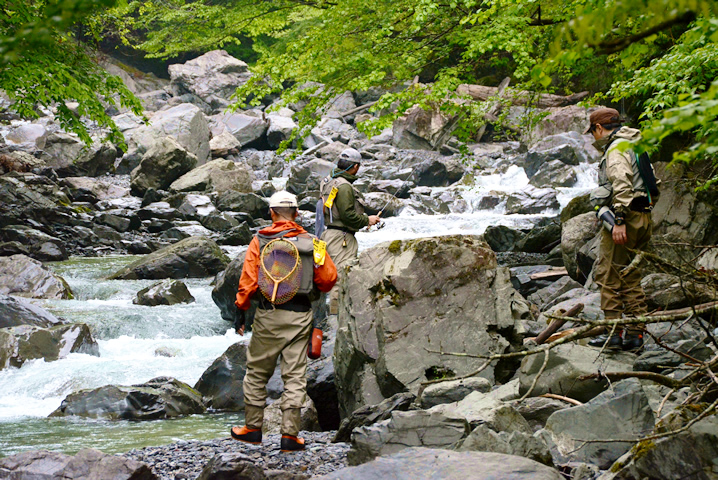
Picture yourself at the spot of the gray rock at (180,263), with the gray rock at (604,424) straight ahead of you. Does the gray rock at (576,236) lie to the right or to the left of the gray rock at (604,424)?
left

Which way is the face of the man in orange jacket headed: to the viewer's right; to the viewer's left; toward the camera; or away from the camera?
away from the camera

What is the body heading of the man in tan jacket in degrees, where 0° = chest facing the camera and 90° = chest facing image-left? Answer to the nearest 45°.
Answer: approximately 90°

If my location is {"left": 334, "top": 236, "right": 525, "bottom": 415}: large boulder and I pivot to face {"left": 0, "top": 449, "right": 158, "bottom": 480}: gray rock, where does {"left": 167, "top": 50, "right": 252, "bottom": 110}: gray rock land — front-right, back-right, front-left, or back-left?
back-right

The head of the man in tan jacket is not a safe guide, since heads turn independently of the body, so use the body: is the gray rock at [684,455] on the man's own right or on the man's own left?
on the man's own left

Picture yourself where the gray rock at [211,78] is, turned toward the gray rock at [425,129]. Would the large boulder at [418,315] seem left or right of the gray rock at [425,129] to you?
right

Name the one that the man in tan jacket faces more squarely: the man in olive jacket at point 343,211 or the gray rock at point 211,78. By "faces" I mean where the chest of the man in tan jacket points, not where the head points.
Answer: the man in olive jacket

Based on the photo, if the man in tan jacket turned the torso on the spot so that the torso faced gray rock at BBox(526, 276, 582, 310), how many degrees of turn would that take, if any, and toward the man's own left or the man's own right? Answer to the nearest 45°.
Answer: approximately 90° to the man's own right

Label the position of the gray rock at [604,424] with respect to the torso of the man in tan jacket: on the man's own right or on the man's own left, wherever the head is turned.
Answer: on the man's own left
